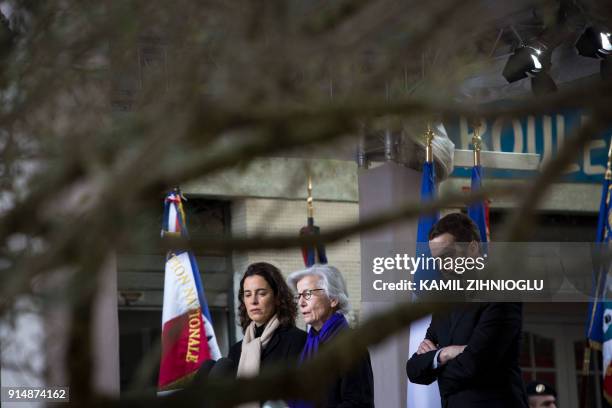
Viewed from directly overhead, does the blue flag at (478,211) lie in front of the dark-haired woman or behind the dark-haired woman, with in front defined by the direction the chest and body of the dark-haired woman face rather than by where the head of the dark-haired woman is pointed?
behind

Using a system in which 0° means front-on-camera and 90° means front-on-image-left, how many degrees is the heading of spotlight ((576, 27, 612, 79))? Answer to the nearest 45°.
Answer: approximately 315°

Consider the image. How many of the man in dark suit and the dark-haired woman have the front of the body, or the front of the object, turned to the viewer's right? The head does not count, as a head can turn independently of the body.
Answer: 0

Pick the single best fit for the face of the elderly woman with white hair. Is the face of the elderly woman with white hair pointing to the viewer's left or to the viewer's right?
to the viewer's left

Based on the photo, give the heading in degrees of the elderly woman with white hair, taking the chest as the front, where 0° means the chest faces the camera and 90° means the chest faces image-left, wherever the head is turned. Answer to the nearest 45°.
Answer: approximately 45°

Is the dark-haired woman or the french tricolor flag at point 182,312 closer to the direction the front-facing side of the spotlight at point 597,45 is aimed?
the dark-haired woman

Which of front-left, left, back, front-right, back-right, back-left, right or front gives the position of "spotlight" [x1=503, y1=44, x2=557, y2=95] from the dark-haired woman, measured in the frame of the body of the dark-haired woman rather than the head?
back

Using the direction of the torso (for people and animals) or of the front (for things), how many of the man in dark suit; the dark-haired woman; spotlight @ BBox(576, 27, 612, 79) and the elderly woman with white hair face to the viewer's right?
1

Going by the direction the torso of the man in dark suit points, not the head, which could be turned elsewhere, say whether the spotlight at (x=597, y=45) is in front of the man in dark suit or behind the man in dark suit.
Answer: behind

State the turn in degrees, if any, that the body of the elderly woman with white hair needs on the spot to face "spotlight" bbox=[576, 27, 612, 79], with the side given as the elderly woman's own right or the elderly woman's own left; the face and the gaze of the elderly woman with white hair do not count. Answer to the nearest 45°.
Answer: approximately 180°

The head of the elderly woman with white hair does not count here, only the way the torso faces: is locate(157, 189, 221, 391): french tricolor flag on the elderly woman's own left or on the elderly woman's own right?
on the elderly woman's own right

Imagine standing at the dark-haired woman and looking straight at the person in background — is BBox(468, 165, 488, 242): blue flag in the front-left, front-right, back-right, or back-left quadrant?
front-left

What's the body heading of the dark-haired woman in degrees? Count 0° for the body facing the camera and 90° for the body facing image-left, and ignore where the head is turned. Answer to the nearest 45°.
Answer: approximately 45°
